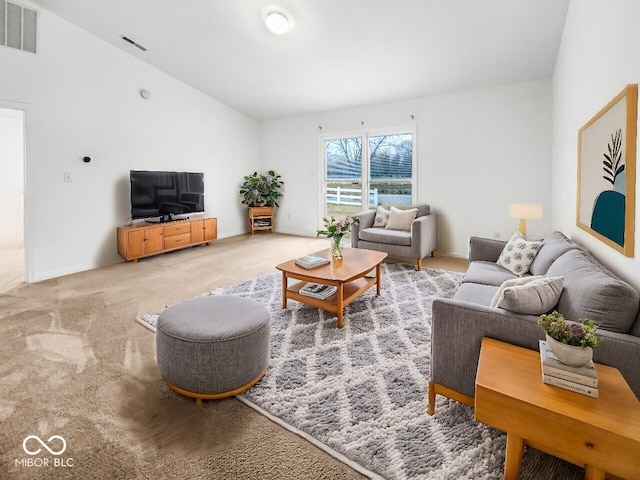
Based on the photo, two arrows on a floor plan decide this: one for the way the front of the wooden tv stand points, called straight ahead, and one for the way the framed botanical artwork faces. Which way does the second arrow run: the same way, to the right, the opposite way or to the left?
the opposite way

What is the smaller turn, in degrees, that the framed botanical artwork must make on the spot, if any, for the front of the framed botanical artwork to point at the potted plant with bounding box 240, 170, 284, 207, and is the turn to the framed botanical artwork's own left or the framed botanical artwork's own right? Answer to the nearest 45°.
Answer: approximately 45° to the framed botanical artwork's own right

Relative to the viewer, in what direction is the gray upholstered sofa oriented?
to the viewer's left

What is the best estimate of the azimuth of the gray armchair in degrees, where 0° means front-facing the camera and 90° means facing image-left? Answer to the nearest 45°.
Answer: approximately 45°

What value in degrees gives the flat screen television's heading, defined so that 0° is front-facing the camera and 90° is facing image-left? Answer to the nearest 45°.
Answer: approximately 315°

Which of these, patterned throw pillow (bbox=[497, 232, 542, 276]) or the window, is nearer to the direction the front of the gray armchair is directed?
the patterned throw pillow

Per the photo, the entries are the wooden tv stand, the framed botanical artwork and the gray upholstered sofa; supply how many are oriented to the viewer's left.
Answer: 2

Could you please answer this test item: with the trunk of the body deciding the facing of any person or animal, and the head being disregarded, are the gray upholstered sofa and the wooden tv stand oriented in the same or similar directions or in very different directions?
very different directions

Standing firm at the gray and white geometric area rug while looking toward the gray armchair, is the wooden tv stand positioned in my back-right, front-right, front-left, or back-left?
front-left

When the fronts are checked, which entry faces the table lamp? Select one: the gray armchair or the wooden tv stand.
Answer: the wooden tv stand

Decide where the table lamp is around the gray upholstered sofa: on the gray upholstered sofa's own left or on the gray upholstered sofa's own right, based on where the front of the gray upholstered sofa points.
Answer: on the gray upholstered sofa's own right

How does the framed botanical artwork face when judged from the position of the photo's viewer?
facing to the left of the viewer
